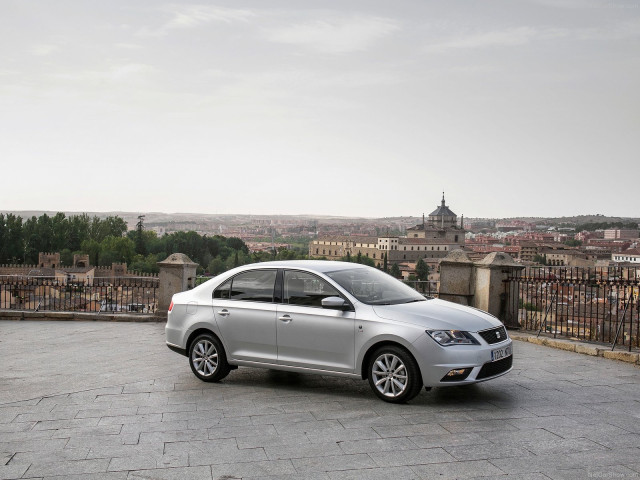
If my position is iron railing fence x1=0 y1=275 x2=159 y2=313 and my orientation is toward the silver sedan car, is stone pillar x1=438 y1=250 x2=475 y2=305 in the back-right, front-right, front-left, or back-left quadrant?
front-left

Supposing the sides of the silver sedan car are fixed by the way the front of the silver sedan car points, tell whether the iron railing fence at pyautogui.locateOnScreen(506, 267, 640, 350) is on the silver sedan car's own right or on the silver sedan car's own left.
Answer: on the silver sedan car's own left

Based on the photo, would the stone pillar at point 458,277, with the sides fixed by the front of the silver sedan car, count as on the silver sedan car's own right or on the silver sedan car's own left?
on the silver sedan car's own left

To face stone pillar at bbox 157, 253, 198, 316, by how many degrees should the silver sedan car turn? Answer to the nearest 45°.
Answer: approximately 180°

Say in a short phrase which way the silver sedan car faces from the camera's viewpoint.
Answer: facing the viewer and to the right of the viewer

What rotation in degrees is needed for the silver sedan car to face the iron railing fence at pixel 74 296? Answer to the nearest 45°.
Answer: approximately 180°

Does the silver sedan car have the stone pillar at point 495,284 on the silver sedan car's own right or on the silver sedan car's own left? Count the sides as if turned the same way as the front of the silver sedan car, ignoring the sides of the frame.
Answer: on the silver sedan car's own left
